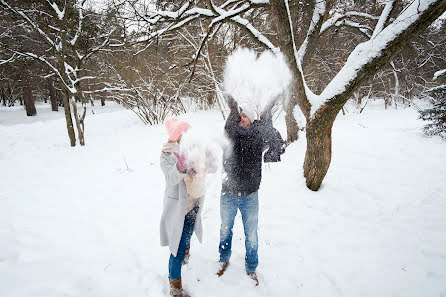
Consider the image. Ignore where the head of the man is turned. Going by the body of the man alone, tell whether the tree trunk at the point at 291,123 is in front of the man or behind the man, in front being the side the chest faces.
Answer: behind

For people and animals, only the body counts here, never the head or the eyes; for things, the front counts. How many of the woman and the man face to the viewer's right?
1

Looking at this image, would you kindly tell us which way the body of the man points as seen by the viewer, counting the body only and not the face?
toward the camera

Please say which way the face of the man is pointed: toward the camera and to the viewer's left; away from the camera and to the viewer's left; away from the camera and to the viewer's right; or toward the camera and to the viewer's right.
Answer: toward the camera and to the viewer's left

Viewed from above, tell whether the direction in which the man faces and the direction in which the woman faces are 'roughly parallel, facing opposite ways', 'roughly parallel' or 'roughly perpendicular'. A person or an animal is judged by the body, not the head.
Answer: roughly perpendicular

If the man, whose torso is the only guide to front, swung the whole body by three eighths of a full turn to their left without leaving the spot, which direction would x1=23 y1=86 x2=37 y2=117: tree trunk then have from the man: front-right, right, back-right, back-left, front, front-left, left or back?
left

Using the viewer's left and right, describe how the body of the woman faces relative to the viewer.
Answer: facing to the right of the viewer
